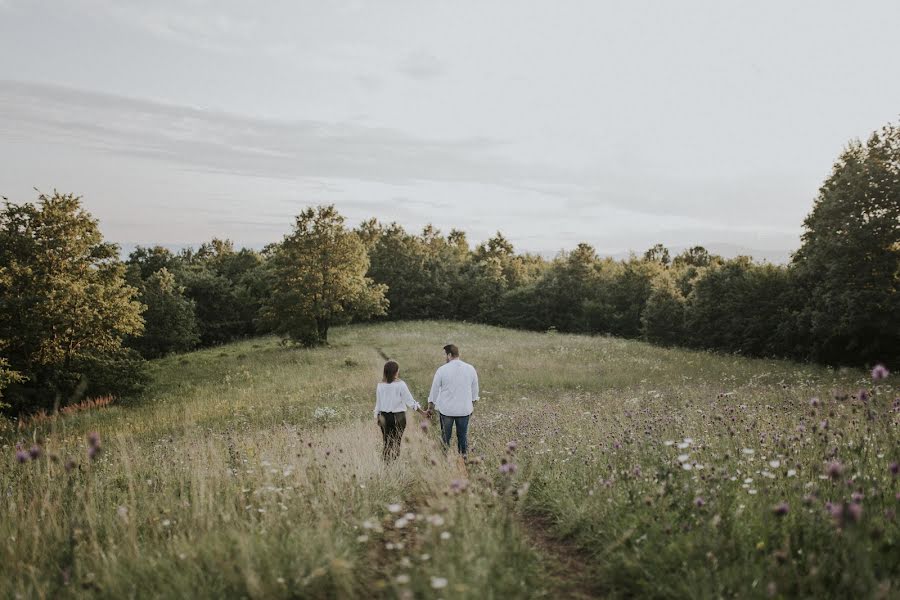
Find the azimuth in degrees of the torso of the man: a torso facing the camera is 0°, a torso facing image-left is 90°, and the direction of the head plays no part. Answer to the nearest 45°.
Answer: approximately 180°

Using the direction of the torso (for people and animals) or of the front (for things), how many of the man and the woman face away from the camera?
2

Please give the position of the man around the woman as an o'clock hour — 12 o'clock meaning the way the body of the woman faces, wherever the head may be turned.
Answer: The man is roughly at 3 o'clock from the woman.

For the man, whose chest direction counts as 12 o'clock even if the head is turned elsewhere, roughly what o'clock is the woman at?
The woman is roughly at 9 o'clock from the man.

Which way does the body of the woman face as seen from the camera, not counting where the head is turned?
away from the camera

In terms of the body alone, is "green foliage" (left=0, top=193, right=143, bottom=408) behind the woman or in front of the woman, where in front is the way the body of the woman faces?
in front

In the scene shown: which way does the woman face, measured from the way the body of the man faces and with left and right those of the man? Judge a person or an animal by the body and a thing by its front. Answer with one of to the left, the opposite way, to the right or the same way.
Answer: the same way

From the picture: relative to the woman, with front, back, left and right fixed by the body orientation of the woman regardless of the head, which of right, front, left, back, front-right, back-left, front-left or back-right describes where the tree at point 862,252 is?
front-right

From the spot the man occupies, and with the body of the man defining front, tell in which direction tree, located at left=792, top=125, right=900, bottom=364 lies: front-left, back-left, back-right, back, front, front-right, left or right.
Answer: front-right

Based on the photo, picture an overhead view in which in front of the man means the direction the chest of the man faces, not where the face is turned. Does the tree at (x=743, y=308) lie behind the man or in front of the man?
in front
